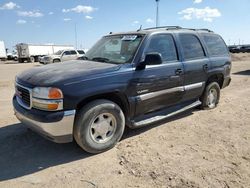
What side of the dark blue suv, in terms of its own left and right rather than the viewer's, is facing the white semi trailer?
right

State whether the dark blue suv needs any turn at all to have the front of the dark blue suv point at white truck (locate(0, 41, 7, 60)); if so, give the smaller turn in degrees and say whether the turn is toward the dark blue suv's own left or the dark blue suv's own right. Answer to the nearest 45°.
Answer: approximately 90° to the dark blue suv's own right

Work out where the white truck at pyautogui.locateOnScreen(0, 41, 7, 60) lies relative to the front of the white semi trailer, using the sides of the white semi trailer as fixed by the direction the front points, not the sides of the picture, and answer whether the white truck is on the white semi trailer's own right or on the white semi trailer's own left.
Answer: on the white semi trailer's own left

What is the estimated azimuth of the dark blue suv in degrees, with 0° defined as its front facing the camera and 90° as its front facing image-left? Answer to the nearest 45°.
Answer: approximately 45°
